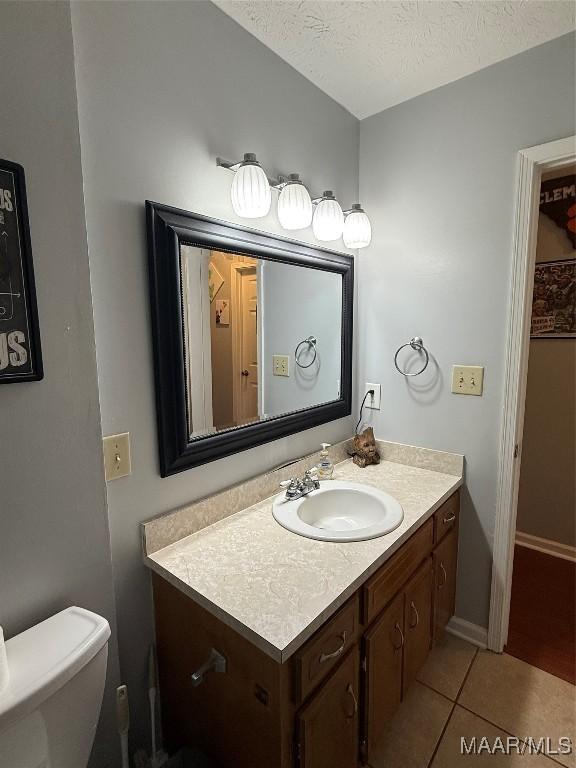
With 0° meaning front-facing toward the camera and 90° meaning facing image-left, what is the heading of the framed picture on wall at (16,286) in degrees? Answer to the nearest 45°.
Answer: approximately 315°

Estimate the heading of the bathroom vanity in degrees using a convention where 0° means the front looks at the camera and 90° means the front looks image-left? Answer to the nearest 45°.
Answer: approximately 315°

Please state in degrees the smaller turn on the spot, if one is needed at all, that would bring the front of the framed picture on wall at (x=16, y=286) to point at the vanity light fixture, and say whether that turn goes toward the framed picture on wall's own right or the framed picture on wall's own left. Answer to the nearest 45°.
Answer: approximately 45° to the framed picture on wall's own left

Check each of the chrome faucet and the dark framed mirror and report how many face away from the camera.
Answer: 0

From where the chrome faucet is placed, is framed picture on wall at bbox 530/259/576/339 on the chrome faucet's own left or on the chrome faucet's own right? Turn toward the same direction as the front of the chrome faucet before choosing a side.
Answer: on the chrome faucet's own left

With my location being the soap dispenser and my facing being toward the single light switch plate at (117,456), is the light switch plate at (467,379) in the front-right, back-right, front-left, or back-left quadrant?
back-left

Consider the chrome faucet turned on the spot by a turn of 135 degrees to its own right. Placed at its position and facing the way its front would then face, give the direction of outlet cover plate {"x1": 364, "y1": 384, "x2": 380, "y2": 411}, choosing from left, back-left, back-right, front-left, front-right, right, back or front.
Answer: back-right

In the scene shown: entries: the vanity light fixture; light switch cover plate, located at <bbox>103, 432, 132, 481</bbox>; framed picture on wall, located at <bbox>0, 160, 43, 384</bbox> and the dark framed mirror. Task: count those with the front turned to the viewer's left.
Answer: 0

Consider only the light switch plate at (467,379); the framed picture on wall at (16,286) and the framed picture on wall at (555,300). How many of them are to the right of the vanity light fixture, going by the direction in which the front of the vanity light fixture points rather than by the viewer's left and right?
1

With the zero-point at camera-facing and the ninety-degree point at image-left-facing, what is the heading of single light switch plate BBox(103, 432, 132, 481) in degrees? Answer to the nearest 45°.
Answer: approximately 315°

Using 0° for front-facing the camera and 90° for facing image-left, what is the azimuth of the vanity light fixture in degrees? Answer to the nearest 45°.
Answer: approximately 315°

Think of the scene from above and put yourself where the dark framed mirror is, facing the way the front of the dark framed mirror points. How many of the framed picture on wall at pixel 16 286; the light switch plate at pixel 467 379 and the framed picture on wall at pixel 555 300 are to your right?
1

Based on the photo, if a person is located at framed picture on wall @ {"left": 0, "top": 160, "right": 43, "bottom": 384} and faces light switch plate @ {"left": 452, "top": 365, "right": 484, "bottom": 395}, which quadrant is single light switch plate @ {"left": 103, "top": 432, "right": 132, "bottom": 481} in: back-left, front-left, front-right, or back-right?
front-left
